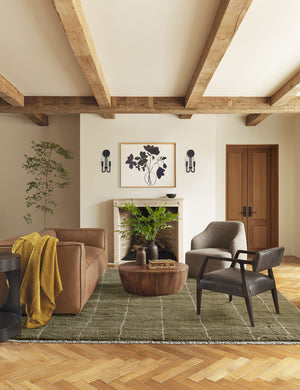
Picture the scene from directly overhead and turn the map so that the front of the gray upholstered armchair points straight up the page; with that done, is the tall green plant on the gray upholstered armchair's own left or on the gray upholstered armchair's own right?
on the gray upholstered armchair's own right

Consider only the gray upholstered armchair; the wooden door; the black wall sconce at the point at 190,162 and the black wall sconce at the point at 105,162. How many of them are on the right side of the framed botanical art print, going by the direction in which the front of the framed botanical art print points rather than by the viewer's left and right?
1

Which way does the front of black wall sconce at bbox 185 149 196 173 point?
toward the camera

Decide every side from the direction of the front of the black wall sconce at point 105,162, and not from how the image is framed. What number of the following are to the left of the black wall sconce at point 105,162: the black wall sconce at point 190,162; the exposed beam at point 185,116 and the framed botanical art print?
3

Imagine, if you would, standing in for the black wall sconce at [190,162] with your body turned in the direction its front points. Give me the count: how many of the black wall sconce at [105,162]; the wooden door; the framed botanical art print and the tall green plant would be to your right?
3

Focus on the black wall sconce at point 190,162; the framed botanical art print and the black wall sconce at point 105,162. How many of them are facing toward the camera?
3

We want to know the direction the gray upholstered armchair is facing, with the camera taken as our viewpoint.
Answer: facing the viewer and to the left of the viewer

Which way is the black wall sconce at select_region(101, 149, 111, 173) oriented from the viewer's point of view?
toward the camera

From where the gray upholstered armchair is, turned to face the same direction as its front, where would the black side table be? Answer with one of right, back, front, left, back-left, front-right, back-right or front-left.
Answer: front

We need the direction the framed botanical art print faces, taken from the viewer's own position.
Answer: facing the viewer

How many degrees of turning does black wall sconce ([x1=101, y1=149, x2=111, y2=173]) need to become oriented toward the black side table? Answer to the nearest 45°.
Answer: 0° — it already faces it

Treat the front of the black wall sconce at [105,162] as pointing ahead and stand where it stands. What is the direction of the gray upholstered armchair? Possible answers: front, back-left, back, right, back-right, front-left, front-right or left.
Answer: front-left
